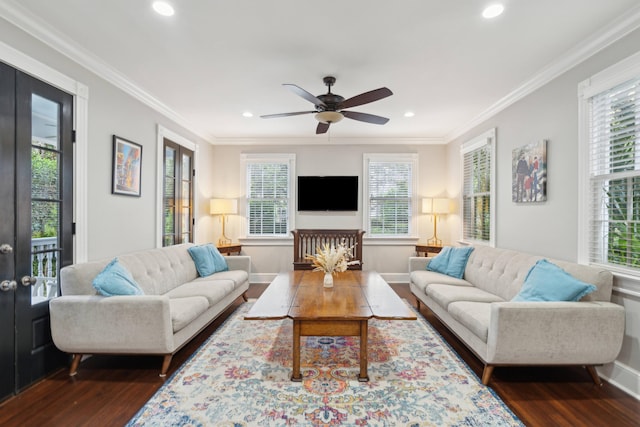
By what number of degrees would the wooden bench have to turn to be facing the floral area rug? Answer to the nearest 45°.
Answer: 0° — it already faces it

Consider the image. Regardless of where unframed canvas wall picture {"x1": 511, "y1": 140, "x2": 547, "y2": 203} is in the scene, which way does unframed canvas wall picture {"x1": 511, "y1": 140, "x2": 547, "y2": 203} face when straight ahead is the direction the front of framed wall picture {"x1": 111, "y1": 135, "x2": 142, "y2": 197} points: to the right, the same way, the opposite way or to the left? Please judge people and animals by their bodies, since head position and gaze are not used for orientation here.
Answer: the opposite way

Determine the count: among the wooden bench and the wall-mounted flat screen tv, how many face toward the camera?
2

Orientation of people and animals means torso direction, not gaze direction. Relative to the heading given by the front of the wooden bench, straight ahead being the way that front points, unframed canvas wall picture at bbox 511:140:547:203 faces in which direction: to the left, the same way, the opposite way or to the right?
to the right

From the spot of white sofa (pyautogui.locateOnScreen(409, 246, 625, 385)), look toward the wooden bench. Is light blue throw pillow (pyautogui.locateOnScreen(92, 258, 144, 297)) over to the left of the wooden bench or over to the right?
left

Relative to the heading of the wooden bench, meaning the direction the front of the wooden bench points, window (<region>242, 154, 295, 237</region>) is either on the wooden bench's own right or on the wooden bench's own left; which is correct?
on the wooden bench's own right

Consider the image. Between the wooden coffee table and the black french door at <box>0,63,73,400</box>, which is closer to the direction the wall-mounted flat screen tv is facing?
the wooden coffee table

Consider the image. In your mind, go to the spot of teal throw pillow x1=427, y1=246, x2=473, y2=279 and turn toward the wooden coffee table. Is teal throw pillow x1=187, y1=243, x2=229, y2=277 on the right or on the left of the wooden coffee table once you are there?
right

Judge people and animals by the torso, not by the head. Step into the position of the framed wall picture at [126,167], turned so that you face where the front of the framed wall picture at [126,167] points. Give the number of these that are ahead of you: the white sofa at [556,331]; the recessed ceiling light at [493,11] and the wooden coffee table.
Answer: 3

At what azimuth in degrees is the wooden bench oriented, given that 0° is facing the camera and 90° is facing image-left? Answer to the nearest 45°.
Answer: approximately 0°

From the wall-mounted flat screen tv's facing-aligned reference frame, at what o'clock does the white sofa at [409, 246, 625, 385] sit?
The white sofa is roughly at 11 o'clock from the wall-mounted flat screen tv.
